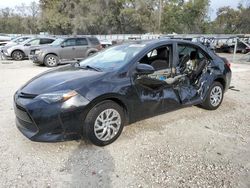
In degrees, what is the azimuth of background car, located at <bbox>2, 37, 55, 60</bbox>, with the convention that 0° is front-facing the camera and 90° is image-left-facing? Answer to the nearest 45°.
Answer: approximately 45°

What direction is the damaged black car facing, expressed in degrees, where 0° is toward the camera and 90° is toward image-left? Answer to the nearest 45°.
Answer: approximately 45°

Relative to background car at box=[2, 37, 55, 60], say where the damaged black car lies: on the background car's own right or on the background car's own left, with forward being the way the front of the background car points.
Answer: on the background car's own left

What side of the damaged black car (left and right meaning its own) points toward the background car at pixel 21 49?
right

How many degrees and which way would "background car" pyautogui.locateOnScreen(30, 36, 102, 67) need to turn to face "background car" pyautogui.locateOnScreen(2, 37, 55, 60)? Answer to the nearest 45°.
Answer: approximately 90° to its right
